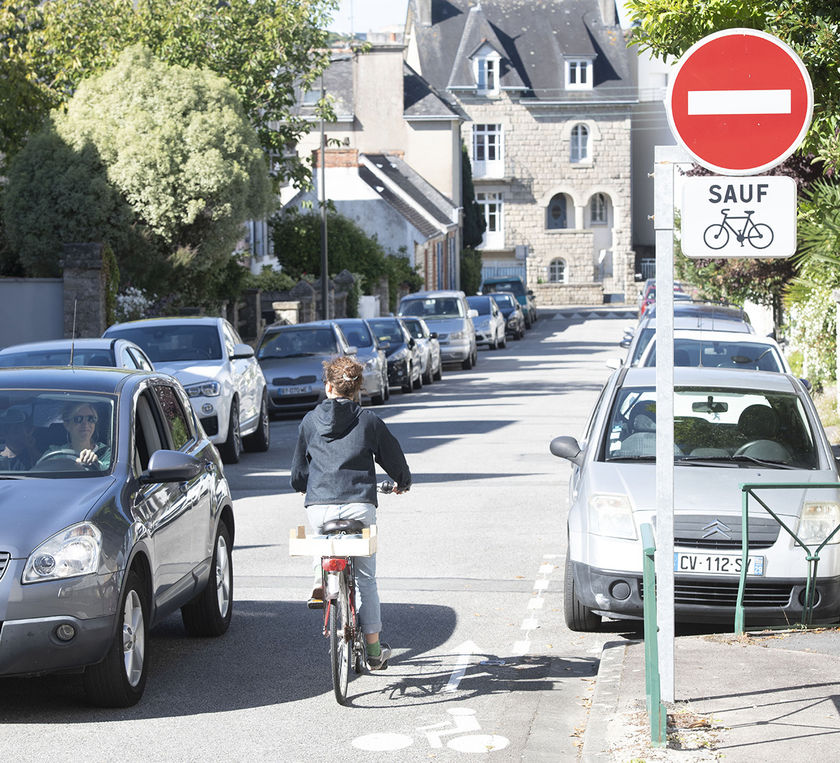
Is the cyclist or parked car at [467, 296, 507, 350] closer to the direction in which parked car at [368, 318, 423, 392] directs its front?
the cyclist

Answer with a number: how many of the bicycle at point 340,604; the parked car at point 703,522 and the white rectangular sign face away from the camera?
1

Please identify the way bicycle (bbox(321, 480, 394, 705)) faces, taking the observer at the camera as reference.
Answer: facing away from the viewer

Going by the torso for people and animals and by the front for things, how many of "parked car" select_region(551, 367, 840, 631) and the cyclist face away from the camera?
1

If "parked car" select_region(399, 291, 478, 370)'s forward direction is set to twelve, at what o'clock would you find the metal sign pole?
The metal sign pole is roughly at 12 o'clock from the parked car.

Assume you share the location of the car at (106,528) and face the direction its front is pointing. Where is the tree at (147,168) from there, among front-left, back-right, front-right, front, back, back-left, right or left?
back

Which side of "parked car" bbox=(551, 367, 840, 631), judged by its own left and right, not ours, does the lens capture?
front

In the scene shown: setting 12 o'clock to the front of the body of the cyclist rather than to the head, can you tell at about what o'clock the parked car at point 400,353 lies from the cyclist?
The parked car is roughly at 12 o'clock from the cyclist.

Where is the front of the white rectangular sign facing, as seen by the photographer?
facing the viewer

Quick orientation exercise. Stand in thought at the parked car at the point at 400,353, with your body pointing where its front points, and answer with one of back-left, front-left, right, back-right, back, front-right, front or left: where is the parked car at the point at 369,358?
front

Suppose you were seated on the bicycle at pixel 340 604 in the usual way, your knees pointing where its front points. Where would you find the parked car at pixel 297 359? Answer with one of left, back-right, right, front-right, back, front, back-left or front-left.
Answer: front

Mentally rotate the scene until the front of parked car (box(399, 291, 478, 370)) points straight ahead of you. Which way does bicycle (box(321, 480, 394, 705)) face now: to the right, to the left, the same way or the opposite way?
the opposite way

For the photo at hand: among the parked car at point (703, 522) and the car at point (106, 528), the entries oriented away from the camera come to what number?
0

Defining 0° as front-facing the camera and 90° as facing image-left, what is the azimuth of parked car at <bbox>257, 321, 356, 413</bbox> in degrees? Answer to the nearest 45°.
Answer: approximately 0°

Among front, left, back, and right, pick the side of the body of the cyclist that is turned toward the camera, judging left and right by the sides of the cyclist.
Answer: back

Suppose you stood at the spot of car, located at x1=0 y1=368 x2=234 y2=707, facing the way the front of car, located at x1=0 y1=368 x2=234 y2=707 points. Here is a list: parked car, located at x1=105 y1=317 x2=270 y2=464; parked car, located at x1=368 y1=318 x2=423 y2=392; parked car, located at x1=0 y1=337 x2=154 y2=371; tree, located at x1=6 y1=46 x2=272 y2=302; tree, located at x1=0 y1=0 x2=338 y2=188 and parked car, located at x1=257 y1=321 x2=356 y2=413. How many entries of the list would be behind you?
6

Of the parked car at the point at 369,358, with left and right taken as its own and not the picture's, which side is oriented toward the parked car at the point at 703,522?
front
